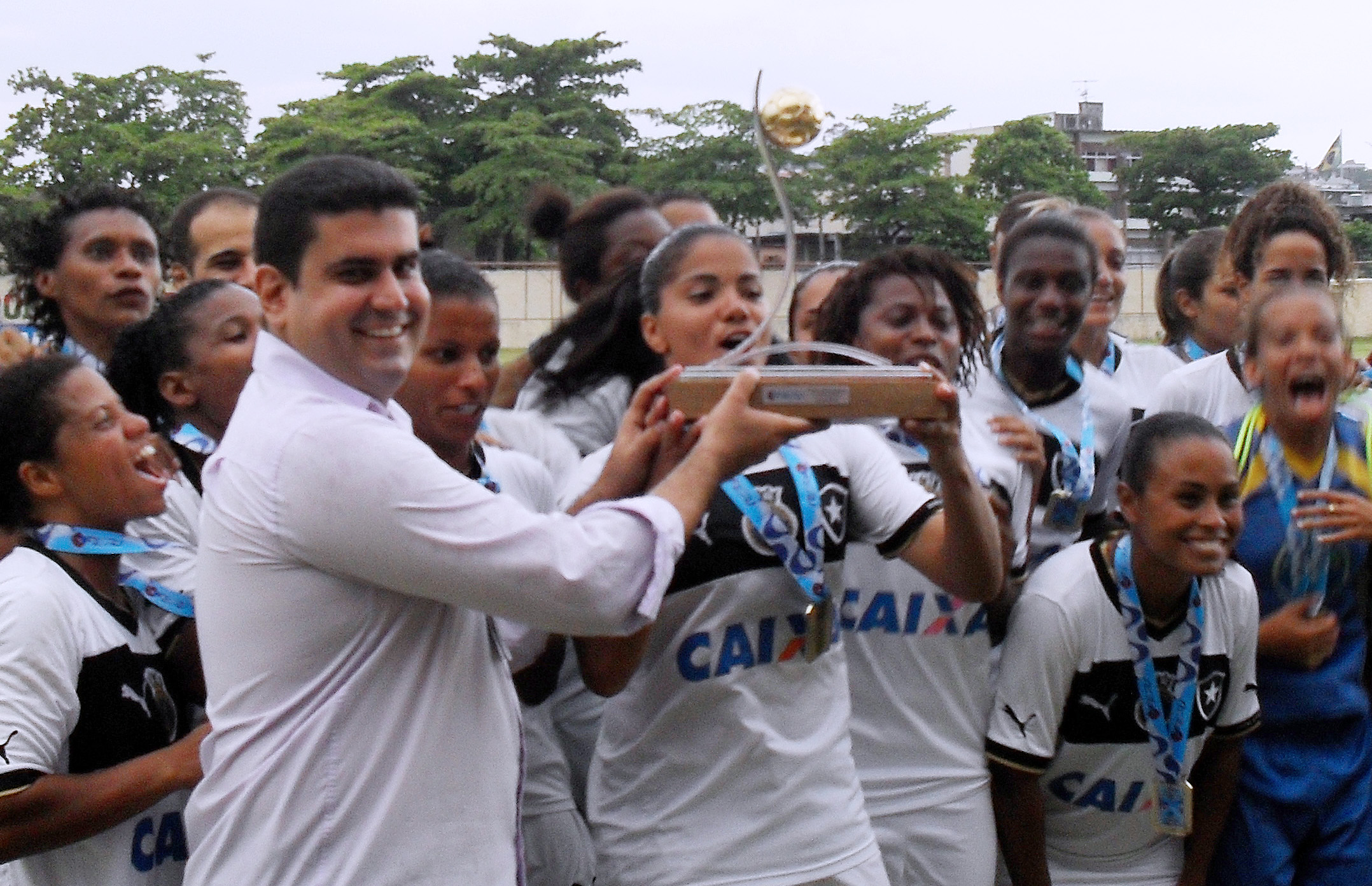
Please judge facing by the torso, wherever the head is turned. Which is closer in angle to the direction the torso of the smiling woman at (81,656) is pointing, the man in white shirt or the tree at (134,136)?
the man in white shirt

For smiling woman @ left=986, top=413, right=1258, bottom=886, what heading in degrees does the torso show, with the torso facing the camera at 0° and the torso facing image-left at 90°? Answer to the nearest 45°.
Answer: approximately 315°

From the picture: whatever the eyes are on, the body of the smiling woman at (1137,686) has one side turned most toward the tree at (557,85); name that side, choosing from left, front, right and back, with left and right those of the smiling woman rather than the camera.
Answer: back

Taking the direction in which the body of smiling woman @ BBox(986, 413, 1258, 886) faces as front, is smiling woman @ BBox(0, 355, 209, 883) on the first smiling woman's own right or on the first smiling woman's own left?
on the first smiling woman's own right

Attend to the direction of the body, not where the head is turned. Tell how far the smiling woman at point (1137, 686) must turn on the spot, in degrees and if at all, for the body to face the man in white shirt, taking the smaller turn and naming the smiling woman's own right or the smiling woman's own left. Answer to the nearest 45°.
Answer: approximately 90° to the smiling woman's own right

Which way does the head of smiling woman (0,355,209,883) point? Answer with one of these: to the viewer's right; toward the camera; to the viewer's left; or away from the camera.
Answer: to the viewer's right

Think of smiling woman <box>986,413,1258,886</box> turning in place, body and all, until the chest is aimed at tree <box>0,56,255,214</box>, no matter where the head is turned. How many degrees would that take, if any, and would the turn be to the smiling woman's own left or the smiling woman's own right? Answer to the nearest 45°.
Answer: approximately 180°

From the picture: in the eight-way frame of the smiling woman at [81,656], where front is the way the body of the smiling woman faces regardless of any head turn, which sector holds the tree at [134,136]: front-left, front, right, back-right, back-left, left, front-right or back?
back-left

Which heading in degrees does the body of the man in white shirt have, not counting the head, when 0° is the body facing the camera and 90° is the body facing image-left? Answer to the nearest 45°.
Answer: approximately 270°
